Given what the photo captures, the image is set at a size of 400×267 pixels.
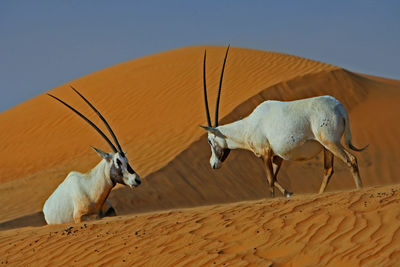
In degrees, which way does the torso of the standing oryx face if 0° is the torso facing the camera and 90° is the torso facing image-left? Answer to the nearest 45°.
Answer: approximately 90°

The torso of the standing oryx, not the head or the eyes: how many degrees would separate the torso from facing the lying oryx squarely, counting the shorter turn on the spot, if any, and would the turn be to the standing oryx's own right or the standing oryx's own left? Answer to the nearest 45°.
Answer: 0° — it already faces it
